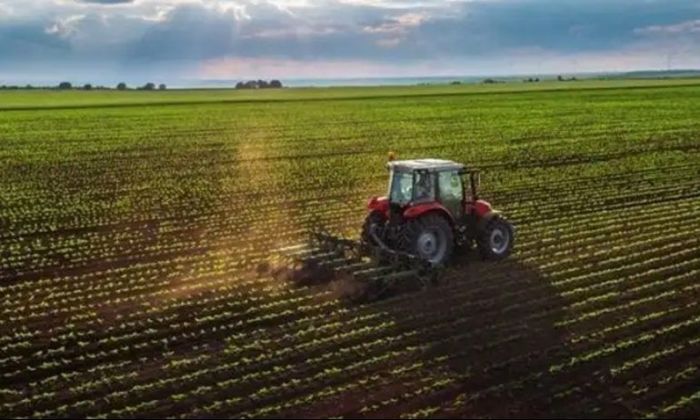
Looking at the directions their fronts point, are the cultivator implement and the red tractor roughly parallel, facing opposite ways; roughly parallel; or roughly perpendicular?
roughly parallel

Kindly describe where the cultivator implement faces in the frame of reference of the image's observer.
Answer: facing away from the viewer and to the right of the viewer

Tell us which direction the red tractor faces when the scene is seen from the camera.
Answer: facing away from the viewer and to the right of the viewer
